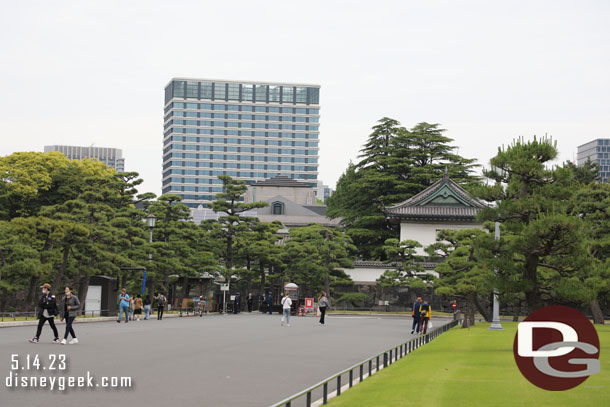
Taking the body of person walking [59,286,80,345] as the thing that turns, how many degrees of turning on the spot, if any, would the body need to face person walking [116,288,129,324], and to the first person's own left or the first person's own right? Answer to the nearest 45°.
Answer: approximately 135° to the first person's own right

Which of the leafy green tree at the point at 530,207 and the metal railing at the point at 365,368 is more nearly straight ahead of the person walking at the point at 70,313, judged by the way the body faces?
the metal railing

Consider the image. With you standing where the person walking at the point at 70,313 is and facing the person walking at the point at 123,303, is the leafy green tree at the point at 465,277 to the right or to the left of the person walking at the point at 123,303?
right

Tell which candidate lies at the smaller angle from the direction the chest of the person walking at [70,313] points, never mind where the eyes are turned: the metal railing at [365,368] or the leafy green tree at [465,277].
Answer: the metal railing

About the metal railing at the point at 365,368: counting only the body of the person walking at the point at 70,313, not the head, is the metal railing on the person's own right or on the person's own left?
on the person's own left

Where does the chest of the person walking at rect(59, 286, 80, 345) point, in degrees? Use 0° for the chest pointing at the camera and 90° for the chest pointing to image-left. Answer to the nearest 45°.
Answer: approximately 45°

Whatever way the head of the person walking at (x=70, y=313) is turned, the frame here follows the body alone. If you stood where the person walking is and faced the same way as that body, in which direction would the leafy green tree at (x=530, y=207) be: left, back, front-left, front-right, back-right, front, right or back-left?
back-left

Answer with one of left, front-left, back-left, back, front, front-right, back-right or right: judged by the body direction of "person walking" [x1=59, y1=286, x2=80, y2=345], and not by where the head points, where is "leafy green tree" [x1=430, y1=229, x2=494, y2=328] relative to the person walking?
back
